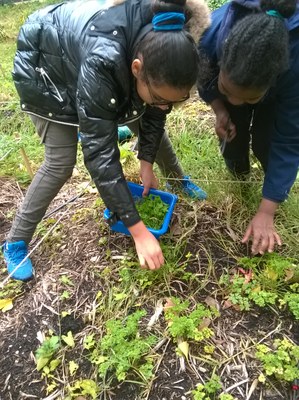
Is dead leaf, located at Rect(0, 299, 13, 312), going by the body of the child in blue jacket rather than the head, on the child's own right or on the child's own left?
on the child's own right

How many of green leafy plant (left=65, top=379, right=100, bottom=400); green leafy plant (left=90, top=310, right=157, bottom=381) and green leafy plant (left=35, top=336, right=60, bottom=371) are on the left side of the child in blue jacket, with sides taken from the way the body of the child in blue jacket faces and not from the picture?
0

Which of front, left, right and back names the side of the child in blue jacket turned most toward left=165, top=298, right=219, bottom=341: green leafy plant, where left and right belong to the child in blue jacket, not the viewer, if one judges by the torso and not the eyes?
front

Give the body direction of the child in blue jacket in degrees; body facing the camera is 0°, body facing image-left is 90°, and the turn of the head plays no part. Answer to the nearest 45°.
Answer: approximately 0°

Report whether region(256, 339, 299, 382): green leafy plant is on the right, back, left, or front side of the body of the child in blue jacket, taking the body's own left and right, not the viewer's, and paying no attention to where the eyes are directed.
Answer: front

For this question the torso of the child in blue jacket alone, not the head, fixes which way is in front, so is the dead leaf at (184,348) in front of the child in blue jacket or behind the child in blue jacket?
in front

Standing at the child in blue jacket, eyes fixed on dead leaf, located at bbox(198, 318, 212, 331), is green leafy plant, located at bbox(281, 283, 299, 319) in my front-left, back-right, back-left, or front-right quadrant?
front-left

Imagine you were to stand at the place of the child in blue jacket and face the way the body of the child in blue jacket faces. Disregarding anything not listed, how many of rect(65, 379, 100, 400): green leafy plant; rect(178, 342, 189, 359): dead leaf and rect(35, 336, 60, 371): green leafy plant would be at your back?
0

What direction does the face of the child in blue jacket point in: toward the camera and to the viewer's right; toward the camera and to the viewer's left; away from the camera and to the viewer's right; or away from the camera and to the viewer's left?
toward the camera and to the viewer's left
